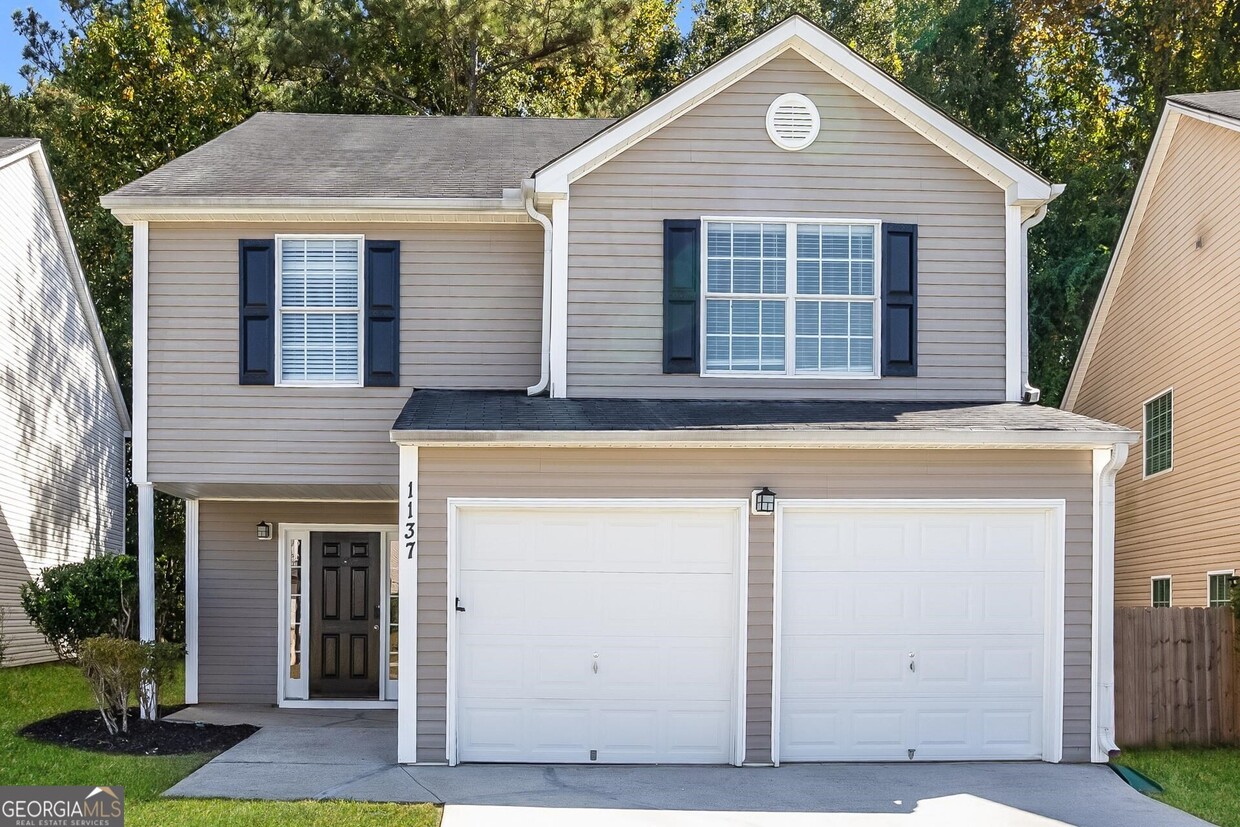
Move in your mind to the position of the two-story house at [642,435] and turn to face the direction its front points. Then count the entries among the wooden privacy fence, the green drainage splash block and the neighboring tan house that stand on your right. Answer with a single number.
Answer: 0

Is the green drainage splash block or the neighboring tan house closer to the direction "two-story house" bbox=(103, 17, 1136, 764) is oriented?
the green drainage splash block

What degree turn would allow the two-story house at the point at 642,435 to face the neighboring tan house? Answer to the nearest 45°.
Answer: approximately 135° to its left

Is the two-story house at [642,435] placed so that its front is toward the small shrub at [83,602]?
no

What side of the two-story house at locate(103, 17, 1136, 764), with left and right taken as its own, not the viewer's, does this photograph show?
front

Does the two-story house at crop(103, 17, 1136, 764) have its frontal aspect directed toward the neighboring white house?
no

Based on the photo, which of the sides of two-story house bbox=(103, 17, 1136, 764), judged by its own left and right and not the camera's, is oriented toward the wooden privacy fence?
left

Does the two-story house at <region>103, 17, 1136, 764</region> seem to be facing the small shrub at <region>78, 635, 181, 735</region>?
no

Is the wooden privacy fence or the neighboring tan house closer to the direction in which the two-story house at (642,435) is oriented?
the wooden privacy fence

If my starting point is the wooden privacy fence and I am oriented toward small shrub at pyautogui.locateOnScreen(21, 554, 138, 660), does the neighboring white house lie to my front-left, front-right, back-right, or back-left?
front-right
